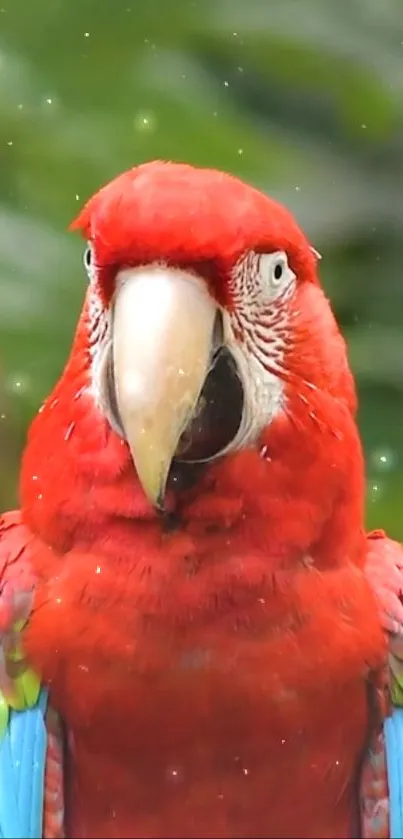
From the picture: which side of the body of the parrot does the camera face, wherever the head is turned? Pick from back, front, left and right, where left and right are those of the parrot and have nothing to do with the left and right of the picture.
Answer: front
